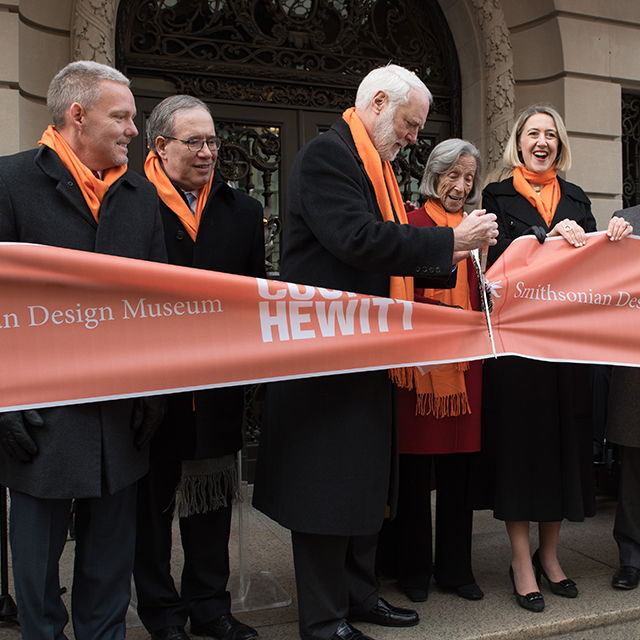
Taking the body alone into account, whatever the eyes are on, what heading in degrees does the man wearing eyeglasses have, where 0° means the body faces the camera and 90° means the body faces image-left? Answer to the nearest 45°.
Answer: approximately 315°

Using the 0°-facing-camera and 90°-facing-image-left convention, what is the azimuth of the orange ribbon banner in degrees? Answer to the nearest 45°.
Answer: approximately 0°

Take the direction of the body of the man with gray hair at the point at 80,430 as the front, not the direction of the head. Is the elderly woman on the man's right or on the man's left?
on the man's left

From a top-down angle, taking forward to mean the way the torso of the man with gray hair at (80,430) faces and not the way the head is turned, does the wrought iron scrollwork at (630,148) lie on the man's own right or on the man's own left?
on the man's own left

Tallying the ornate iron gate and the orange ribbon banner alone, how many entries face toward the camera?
2
